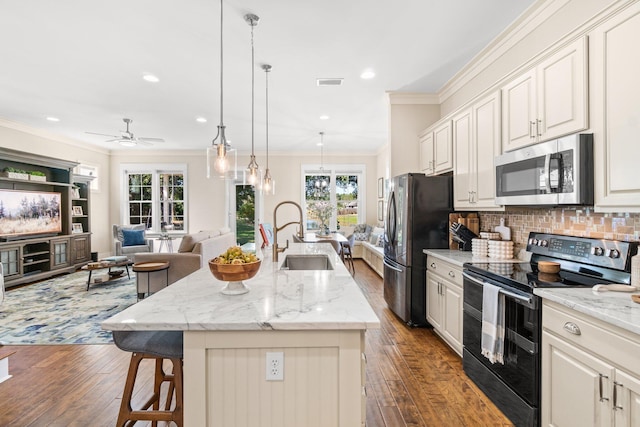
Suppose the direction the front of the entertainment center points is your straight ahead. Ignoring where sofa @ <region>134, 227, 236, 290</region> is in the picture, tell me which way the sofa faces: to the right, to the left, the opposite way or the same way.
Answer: the opposite way

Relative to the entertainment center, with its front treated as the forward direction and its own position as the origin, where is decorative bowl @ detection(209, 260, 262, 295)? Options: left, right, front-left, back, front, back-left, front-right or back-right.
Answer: front-right

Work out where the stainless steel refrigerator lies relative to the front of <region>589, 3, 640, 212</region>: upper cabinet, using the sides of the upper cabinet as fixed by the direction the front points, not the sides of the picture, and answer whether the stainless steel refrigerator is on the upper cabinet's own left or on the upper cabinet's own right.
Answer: on the upper cabinet's own right

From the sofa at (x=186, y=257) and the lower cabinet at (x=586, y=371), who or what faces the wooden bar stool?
the lower cabinet

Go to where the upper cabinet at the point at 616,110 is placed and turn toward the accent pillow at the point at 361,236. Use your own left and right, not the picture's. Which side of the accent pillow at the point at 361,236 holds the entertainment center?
left

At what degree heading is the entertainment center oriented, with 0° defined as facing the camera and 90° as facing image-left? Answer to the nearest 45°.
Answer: approximately 315°

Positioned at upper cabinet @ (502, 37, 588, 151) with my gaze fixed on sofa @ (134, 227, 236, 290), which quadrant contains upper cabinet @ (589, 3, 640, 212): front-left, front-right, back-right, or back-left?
back-left

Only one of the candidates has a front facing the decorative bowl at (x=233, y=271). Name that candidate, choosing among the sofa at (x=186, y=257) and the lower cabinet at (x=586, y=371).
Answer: the lower cabinet

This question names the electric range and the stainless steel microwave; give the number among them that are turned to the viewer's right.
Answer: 0

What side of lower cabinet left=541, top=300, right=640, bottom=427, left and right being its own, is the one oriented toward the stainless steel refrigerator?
right

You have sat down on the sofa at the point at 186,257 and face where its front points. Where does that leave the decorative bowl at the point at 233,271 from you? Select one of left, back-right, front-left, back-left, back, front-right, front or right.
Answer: back-left

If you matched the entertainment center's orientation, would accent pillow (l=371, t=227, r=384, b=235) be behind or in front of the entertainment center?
in front

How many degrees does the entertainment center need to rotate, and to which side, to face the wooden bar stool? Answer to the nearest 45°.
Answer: approximately 45° to its right
